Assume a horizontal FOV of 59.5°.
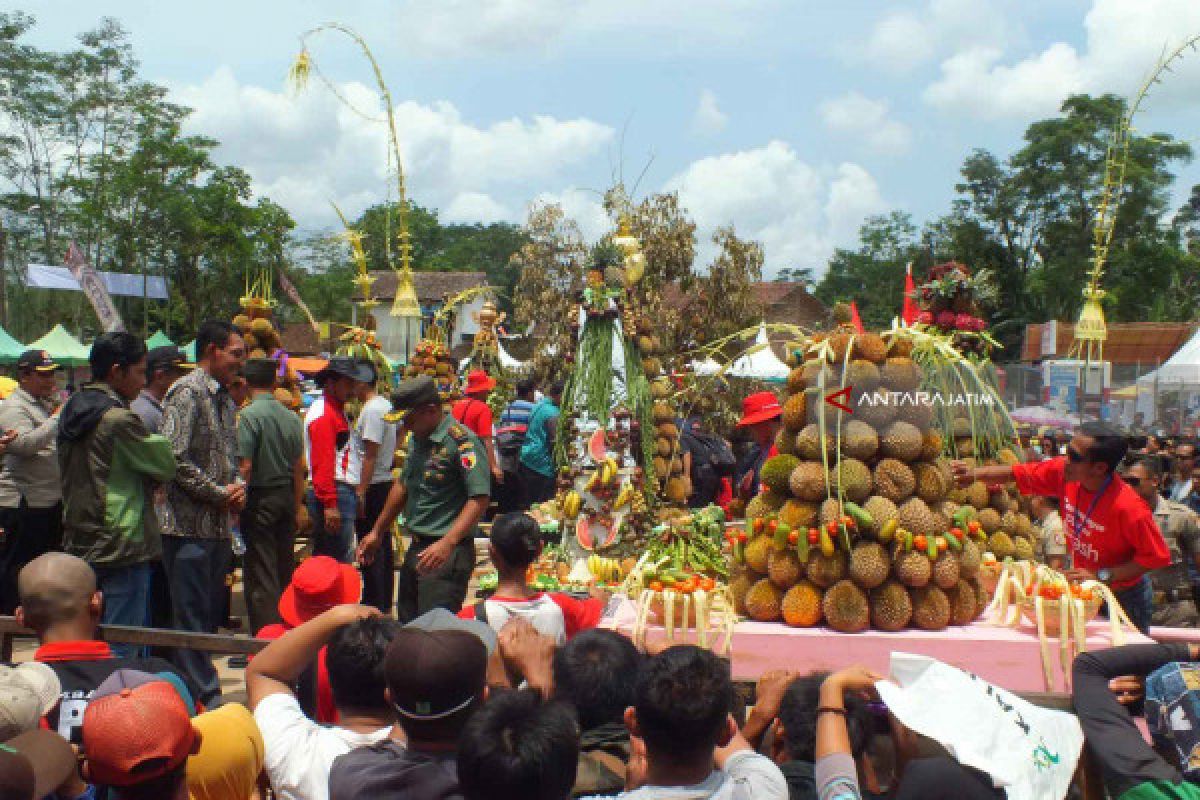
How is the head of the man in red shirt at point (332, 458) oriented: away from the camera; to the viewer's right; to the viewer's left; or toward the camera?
to the viewer's right

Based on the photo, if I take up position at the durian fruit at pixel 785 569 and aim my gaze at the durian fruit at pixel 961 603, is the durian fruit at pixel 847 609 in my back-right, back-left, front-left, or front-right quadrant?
front-right

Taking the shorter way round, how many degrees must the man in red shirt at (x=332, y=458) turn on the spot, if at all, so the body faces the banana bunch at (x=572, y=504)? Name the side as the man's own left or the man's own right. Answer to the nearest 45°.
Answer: approximately 45° to the man's own right

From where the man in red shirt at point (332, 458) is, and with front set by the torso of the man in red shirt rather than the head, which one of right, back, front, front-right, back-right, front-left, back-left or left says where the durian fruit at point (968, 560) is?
front-right

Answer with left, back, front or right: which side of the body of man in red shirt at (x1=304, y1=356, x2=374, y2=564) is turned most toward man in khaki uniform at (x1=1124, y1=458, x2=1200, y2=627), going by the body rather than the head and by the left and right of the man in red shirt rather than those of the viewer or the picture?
front

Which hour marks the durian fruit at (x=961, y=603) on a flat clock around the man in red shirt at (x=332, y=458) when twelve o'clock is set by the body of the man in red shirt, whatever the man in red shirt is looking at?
The durian fruit is roughly at 2 o'clock from the man in red shirt.

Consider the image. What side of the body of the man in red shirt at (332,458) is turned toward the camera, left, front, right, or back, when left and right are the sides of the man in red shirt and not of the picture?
right

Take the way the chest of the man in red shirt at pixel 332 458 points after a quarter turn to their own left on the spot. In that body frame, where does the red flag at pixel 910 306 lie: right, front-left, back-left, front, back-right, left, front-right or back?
right

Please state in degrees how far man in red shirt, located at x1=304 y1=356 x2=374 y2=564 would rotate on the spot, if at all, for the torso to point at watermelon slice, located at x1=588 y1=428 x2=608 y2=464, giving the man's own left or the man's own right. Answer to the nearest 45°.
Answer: approximately 45° to the man's own right

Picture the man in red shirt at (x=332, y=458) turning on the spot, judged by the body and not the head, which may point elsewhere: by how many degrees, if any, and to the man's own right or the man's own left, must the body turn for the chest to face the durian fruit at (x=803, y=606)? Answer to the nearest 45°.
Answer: approximately 45° to the man's own right

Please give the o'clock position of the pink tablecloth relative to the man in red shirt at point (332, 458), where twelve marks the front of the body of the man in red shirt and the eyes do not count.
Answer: The pink tablecloth is roughly at 2 o'clock from the man in red shirt.

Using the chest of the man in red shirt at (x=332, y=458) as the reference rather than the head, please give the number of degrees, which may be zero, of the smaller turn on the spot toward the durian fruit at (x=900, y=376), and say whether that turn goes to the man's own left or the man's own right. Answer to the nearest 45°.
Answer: approximately 45° to the man's own right

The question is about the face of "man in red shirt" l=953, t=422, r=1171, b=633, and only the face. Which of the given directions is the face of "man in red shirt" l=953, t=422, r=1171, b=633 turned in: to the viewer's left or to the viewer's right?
to the viewer's left

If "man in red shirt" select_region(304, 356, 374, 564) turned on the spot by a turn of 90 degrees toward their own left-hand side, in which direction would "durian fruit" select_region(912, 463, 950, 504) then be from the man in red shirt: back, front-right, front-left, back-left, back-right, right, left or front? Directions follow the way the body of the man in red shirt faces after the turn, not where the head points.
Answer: back-right

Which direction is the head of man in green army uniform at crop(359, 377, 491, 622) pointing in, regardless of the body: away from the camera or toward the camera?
toward the camera
